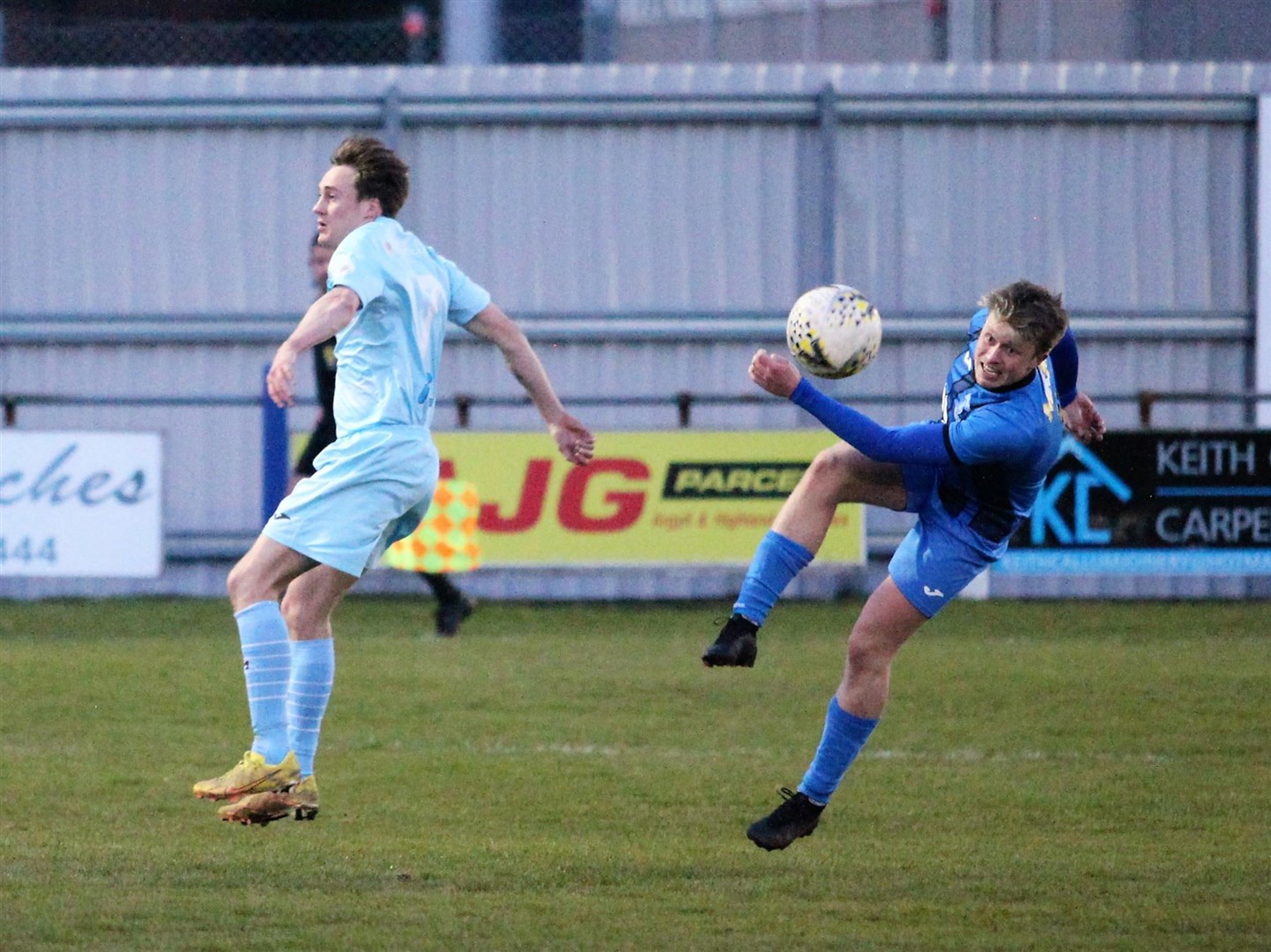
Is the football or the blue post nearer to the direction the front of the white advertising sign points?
the football

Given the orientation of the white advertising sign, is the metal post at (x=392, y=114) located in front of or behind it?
behind

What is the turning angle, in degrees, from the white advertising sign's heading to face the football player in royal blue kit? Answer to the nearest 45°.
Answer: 0° — it already faces them

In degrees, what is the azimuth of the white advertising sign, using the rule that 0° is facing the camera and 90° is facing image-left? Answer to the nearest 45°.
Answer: approximately 0°

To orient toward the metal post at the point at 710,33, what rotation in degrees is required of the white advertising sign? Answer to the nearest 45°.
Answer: approximately 135° to its left

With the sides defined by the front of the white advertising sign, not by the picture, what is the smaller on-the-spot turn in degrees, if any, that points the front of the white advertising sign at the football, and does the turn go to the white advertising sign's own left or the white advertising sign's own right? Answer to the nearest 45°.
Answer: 0° — it already faces it

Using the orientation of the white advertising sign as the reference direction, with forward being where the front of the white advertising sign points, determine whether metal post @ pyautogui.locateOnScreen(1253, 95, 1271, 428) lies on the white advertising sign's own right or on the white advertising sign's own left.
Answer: on the white advertising sign's own left

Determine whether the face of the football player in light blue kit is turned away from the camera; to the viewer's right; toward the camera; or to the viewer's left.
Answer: to the viewer's left
